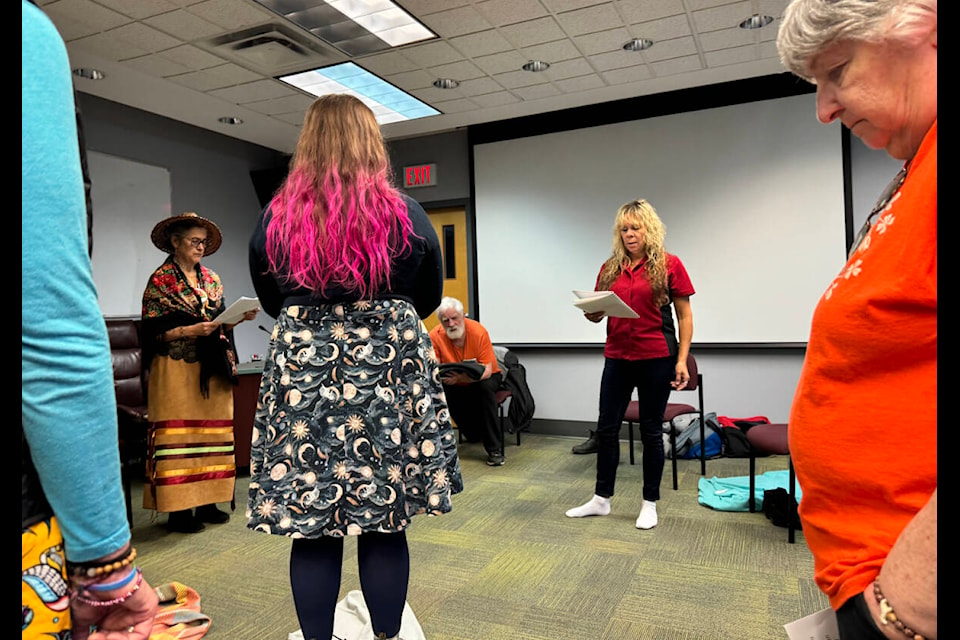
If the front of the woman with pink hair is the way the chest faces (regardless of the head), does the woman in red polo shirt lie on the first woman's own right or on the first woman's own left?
on the first woman's own right

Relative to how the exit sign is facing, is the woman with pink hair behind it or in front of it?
in front

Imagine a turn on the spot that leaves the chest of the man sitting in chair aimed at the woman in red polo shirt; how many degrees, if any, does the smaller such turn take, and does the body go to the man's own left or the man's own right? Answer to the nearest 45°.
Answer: approximately 90° to the man's own left

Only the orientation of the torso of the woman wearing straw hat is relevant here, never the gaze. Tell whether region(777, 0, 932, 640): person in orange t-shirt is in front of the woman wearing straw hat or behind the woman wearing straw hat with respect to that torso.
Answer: in front

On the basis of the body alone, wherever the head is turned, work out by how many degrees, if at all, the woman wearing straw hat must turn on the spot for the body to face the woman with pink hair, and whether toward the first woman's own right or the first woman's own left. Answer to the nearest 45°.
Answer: approximately 45° to the first woman's own right

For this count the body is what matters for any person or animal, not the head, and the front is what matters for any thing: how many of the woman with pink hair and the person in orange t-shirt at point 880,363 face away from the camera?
1

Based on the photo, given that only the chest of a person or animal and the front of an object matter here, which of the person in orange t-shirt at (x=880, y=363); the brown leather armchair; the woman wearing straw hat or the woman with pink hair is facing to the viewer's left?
the person in orange t-shirt

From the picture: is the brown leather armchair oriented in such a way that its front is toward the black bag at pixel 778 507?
yes

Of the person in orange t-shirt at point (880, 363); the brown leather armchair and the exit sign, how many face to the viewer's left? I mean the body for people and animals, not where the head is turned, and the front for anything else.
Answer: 1

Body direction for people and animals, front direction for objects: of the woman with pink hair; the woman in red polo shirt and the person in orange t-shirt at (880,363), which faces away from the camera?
the woman with pink hair

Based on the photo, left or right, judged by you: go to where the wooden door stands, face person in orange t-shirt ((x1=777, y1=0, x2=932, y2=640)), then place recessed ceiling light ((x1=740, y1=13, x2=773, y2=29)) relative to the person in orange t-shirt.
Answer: left

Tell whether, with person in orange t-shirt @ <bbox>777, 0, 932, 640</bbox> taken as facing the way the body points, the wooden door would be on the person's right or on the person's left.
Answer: on the person's right

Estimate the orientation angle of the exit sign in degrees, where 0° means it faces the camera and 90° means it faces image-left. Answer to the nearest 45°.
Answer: approximately 0°

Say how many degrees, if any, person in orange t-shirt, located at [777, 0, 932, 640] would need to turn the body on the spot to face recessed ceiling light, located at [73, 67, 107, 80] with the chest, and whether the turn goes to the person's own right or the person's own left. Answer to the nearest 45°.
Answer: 0° — they already face it
